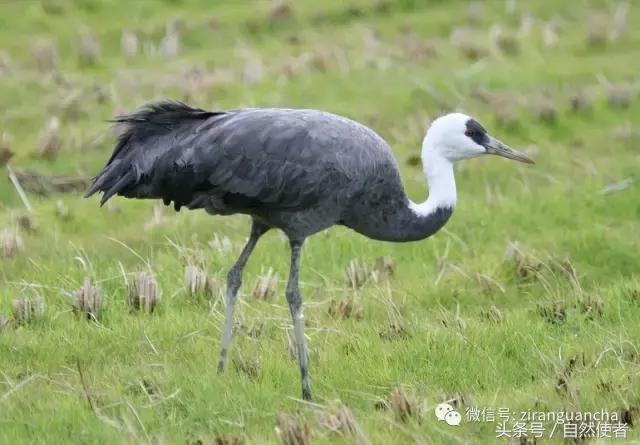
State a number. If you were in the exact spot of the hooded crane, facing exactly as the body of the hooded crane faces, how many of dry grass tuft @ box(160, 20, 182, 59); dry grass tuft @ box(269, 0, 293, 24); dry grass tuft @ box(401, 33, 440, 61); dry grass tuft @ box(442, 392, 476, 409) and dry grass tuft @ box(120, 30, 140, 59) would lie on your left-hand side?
4

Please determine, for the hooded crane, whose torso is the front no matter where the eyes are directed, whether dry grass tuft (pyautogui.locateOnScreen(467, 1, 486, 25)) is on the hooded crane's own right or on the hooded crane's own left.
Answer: on the hooded crane's own left

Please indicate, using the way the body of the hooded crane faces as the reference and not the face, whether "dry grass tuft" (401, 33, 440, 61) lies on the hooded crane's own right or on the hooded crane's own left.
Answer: on the hooded crane's own left

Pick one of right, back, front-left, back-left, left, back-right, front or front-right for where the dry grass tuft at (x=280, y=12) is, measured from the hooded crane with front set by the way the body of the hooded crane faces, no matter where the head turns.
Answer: left

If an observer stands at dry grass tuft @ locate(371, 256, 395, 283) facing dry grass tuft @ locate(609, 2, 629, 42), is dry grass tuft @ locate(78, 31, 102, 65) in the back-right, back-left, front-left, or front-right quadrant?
front-left

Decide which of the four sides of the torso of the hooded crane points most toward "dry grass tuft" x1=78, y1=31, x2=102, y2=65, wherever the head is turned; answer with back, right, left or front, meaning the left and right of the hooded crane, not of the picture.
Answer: left

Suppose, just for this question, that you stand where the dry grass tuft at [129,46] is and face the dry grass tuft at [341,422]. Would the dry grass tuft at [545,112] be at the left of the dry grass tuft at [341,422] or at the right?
left

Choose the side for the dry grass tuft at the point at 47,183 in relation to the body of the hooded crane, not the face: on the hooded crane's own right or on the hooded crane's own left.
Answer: on the hooded crane's own left

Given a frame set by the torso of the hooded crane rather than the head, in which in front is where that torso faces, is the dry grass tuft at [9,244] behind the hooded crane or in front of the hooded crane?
behind

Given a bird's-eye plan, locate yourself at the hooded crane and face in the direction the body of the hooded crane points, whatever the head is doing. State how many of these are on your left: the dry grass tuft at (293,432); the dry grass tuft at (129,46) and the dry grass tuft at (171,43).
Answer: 2

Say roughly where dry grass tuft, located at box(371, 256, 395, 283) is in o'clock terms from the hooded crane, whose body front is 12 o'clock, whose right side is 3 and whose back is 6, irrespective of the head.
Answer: The dry grass tuft is roughly at 10 o'clock from the hooded crane.

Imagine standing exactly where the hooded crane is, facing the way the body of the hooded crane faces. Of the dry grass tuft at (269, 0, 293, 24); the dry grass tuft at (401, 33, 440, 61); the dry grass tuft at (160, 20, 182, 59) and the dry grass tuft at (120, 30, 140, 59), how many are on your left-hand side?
4

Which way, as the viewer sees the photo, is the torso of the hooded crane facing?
to the viewer's right

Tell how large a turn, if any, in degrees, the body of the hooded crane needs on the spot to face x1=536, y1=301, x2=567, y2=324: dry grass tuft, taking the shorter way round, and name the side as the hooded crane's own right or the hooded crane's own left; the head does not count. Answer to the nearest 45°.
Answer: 0° — it already faces it

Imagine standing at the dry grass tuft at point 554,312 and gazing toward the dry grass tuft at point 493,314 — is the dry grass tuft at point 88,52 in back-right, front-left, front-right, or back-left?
front-right

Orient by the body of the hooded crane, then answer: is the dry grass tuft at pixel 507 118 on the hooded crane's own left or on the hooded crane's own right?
on the hooded crane's own left

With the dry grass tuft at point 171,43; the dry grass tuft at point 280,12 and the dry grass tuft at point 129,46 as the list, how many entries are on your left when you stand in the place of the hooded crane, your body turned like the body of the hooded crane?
3

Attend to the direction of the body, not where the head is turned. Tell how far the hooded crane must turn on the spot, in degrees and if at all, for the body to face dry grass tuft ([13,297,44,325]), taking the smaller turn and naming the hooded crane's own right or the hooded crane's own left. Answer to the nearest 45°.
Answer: approximately 180°
